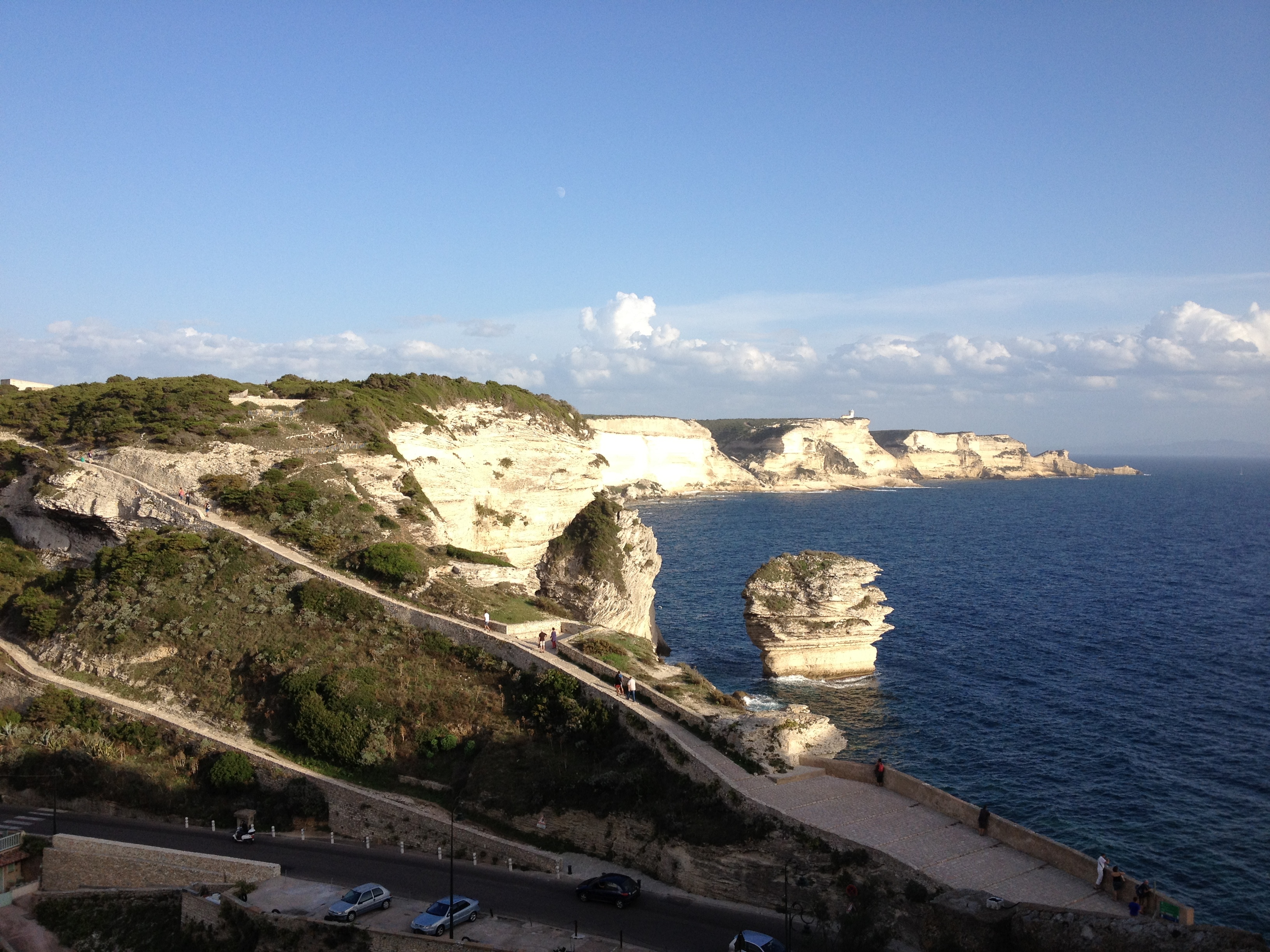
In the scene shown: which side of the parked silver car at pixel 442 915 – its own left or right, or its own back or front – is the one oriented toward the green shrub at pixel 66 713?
right

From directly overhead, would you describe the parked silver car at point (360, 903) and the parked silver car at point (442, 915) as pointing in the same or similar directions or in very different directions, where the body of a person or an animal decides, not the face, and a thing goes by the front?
same or similar directions

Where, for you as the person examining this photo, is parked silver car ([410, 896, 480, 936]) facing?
facing the viewer and to the left of the viewer

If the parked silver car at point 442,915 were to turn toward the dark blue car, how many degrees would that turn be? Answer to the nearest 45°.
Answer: approximately 135° to its left

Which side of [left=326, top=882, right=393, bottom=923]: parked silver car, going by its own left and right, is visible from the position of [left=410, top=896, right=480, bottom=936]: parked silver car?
left

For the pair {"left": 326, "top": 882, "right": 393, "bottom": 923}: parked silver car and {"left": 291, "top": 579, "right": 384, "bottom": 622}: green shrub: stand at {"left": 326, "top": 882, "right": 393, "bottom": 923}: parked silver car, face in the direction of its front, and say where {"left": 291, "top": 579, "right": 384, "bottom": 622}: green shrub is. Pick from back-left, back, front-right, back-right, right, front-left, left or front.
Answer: back-right

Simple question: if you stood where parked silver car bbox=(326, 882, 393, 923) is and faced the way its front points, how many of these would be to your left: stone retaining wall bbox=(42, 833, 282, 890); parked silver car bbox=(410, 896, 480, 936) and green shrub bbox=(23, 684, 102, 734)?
1

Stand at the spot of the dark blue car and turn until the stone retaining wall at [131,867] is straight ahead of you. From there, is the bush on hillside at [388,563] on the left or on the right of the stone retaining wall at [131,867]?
right
